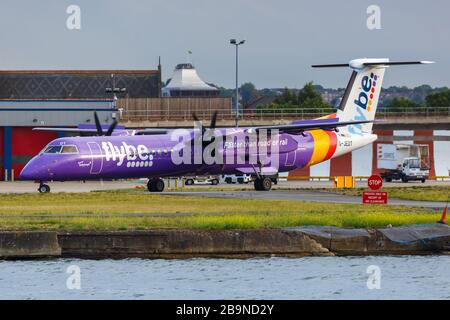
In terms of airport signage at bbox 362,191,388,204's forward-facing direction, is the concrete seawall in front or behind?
in front

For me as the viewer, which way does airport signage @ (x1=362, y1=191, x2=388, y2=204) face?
facing the viewer
